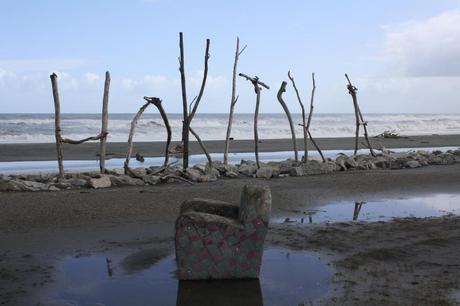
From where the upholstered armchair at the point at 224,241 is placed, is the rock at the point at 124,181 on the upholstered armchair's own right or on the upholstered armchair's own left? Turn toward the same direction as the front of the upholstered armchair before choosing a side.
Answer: on the upholstered armchair's own right

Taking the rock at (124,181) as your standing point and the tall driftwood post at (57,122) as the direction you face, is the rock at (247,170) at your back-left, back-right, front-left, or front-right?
back-right

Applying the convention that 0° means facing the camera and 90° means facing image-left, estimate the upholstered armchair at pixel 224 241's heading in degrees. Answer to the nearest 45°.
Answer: approximately 90°

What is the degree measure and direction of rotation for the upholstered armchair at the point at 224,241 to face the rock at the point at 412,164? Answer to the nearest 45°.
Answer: approximately 135° to its right

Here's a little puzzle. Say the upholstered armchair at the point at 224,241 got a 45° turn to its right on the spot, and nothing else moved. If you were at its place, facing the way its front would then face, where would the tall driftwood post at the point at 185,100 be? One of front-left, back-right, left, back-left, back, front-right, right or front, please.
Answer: front-right

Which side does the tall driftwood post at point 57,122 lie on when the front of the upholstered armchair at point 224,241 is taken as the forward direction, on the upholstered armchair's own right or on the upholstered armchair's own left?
on the upholstered armchair's own right

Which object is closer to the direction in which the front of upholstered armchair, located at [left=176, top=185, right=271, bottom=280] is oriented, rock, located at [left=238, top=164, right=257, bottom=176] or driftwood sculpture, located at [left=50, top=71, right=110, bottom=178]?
the driftwood sculpture

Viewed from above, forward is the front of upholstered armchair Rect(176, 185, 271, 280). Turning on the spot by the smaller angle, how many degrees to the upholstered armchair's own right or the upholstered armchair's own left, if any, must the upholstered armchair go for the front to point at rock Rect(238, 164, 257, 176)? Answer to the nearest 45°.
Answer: approximately 90° to the upholstered armchair's own right
